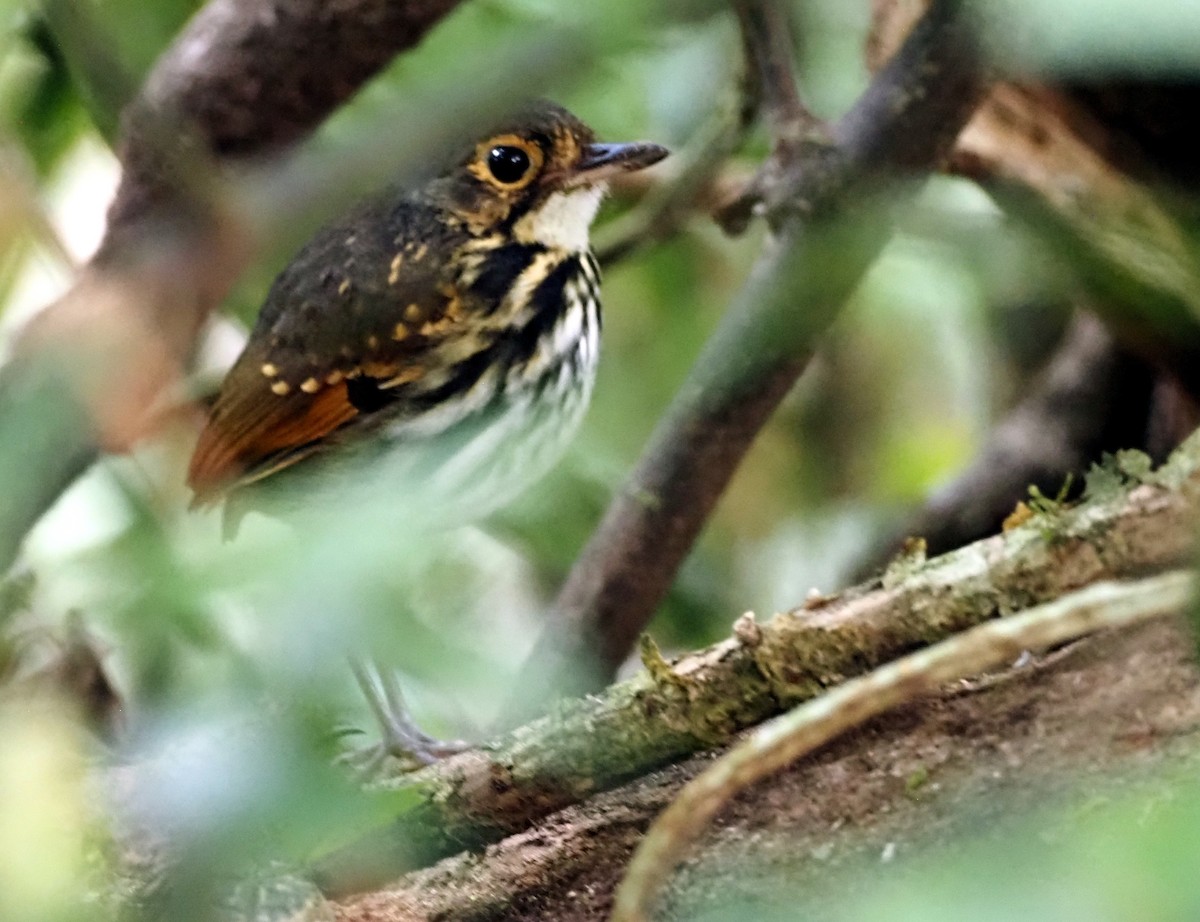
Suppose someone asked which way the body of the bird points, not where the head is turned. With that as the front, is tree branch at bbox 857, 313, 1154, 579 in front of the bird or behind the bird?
in front

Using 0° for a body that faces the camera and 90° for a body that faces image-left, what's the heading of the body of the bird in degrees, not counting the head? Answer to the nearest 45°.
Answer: approximately 270°
